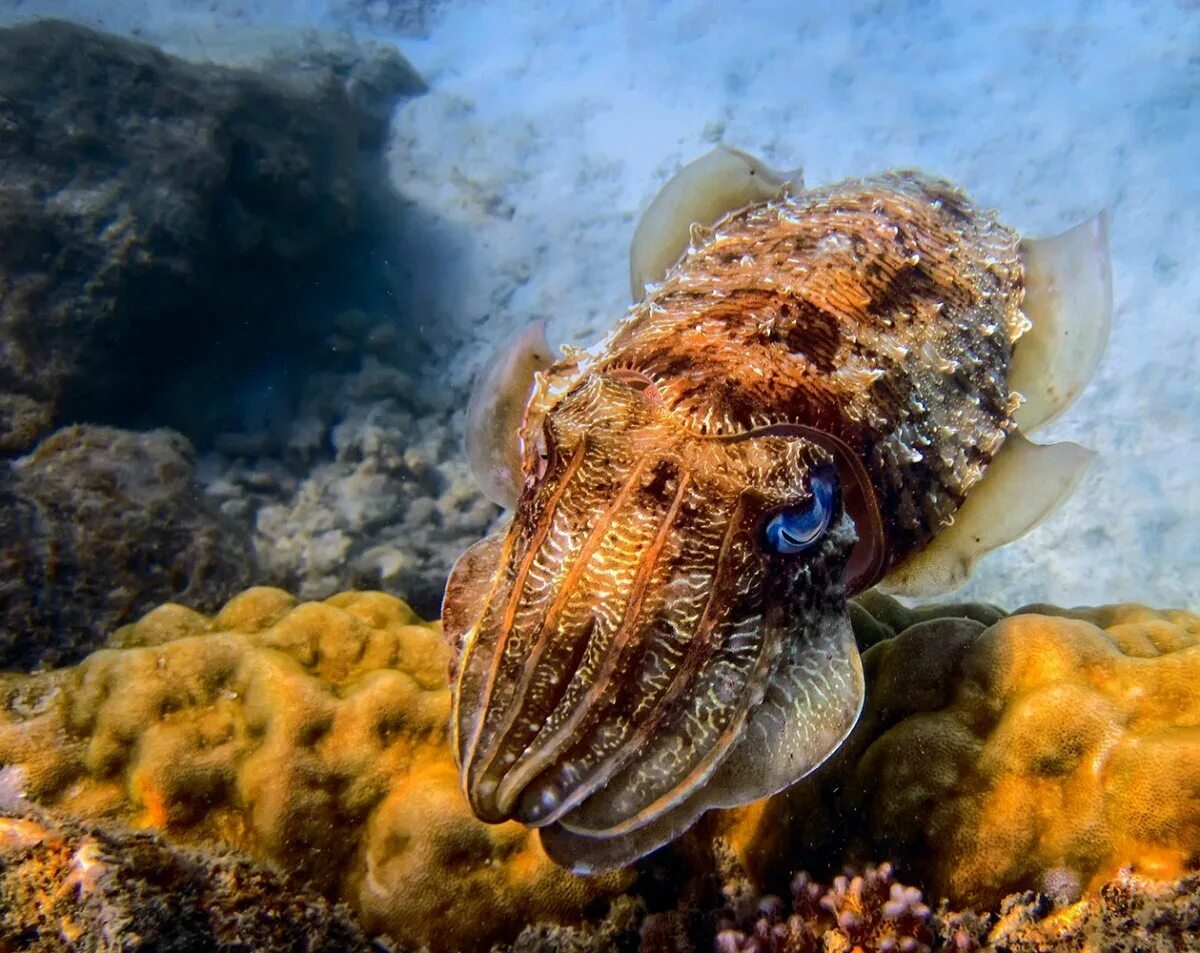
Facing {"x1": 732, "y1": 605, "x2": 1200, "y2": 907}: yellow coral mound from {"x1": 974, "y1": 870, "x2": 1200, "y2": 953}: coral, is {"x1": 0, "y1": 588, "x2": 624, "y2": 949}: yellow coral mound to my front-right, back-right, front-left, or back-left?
front-left

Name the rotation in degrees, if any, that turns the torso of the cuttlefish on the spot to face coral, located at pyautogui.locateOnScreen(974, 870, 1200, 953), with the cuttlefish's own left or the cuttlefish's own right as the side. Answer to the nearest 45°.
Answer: approximately 135° to the cuttlefish's own left

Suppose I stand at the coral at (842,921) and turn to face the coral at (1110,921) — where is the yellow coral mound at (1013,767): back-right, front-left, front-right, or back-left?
front-left

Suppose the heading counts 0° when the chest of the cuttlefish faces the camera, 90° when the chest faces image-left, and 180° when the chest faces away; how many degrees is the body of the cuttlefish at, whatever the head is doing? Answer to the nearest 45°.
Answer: approximately 45°
